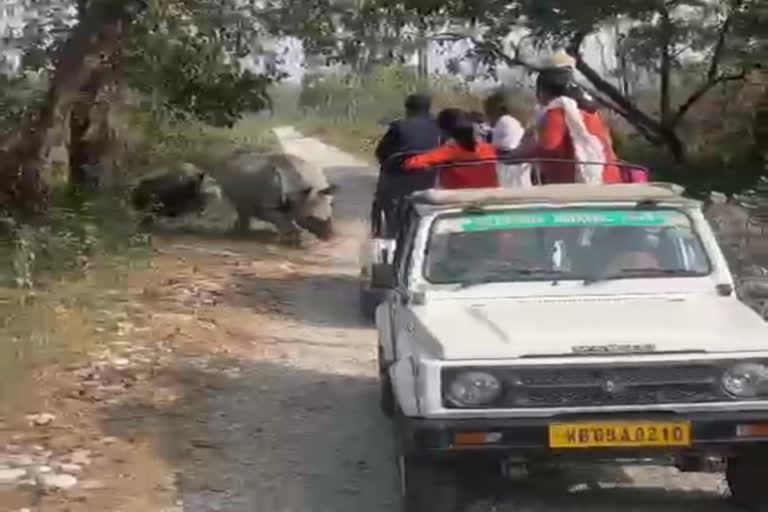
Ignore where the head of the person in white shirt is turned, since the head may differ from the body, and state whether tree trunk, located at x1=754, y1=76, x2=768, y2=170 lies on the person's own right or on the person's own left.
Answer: on the person's own right

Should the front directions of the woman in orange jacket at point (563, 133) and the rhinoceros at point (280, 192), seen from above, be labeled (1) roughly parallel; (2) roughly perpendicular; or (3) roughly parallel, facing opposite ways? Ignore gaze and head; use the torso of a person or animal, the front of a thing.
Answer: roughly parallel, facing opposite ways

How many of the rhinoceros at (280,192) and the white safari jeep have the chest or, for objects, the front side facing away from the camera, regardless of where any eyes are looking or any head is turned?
0

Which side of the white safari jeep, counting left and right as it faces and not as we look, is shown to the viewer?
front

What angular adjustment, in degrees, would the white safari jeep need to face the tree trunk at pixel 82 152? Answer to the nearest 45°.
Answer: approximately 135° to its right

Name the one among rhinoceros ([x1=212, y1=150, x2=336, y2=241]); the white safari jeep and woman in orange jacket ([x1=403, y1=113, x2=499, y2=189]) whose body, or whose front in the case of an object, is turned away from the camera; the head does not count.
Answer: the woman in orange jacket

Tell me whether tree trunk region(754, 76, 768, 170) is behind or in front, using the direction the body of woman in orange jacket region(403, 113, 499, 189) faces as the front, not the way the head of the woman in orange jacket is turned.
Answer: in front

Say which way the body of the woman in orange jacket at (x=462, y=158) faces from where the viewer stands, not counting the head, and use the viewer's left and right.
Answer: facing away from the viewer

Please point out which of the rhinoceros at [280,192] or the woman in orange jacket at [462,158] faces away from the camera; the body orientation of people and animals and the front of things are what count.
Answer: the woman in orange jacket

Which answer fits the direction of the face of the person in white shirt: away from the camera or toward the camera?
away from the camera

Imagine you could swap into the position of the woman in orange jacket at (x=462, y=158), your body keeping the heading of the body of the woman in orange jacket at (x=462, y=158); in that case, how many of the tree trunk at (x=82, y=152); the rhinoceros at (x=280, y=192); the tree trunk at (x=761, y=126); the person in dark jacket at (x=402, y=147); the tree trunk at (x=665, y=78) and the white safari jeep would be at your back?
1

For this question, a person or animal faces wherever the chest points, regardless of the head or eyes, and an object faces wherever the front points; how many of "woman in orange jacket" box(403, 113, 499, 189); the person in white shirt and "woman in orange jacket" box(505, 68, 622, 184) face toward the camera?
0

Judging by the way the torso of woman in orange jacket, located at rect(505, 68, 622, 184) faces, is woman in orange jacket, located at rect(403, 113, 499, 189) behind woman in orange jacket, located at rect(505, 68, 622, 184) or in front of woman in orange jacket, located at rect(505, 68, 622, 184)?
in front

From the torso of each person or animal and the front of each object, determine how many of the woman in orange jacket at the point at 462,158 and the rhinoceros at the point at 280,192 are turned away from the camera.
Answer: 1

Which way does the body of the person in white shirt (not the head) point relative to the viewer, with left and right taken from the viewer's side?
facing away from the viewer and to the left of the viewer

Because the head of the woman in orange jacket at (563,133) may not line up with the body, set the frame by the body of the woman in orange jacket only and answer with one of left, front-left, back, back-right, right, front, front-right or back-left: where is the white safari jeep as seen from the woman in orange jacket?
back-left
